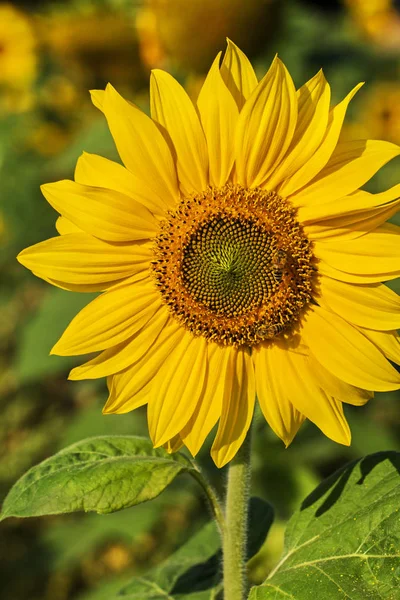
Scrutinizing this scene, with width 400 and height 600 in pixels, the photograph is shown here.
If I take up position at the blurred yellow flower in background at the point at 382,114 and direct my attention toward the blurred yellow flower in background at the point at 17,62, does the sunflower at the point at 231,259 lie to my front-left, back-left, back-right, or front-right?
front-left

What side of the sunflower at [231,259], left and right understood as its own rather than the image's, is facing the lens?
front

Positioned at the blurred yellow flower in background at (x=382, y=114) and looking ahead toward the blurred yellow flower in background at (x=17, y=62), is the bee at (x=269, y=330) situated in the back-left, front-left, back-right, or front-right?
front-left

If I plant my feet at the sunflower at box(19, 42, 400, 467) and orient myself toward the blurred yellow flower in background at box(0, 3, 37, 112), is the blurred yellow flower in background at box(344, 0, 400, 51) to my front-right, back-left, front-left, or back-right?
front-right

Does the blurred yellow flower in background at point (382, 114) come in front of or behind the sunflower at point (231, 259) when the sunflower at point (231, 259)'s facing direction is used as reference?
behind

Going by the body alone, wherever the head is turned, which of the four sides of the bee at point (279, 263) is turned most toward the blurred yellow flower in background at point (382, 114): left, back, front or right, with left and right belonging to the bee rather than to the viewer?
front
